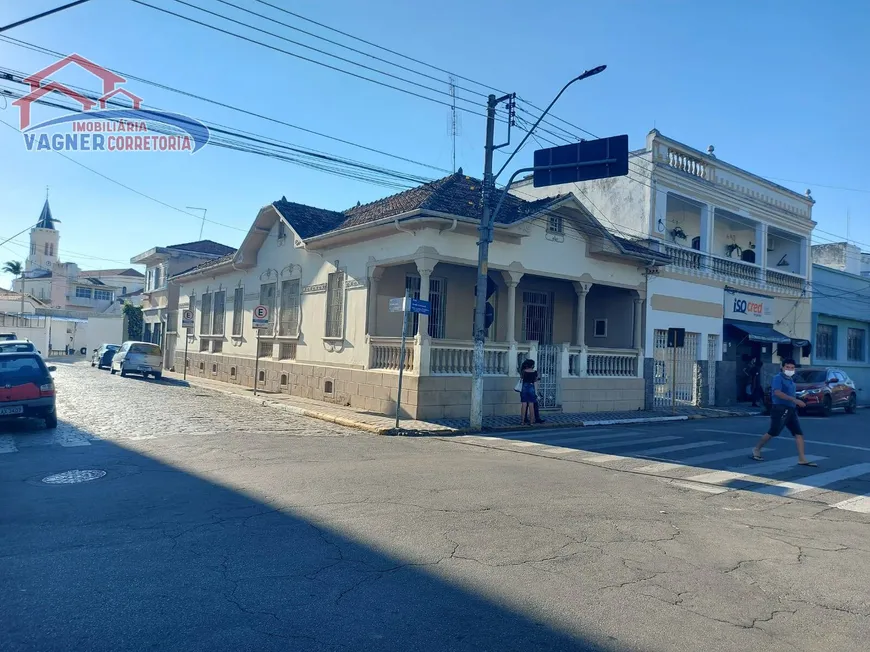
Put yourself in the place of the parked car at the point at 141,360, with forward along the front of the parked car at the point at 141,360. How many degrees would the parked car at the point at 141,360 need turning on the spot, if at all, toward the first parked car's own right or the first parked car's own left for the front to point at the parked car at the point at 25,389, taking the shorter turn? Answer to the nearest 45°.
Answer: approximately 135° to the first parked car's own left

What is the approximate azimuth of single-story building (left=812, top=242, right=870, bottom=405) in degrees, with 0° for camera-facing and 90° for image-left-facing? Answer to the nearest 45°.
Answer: approximately 315°

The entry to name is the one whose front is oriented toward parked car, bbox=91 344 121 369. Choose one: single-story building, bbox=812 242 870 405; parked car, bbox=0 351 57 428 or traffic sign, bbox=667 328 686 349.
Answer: parked car, bbox=0 351 57 428

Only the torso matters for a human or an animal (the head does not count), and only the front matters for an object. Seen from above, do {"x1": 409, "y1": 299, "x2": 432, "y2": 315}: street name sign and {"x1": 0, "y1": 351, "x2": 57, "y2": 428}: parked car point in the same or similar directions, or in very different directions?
very different directions

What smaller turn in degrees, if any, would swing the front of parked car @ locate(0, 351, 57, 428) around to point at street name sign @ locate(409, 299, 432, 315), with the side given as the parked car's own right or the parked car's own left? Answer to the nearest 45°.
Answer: approximately 90° to the parked car's own right

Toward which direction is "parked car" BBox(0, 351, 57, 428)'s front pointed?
away from the camera

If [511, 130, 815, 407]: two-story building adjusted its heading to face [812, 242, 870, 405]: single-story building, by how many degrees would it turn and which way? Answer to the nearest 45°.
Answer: approximately 90° to its left

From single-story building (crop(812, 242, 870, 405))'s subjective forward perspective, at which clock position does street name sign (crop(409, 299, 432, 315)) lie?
The street name sign is roughly at 2 o'clock from the single-story building.

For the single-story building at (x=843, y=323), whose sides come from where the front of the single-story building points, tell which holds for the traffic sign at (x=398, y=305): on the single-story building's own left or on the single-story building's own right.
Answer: on the single-story building's own right
